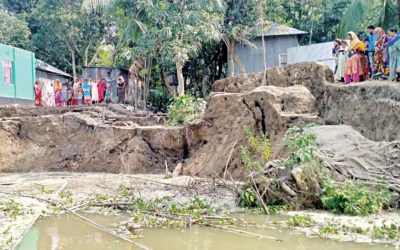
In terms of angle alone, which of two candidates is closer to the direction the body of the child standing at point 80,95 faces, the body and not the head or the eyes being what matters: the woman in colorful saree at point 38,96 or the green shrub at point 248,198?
the green shrub

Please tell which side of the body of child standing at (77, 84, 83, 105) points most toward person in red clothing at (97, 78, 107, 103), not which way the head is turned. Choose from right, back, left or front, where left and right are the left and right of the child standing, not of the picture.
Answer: left

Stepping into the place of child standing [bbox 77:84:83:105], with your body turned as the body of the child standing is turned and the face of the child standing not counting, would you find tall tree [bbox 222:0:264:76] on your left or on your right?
on your left

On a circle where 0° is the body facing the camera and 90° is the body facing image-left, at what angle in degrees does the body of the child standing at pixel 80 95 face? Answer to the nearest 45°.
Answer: approximately 0°

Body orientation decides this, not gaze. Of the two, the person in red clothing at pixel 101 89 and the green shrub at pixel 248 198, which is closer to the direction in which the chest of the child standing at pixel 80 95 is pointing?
the green shrub

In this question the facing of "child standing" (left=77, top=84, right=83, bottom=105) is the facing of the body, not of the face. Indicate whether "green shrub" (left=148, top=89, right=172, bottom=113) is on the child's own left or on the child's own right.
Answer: on the child's own left

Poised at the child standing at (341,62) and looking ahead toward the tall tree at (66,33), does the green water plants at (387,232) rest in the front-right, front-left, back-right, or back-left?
back-left

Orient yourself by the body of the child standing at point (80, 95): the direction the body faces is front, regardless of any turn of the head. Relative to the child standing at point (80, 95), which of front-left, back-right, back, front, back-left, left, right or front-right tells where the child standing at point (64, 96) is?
back-right
